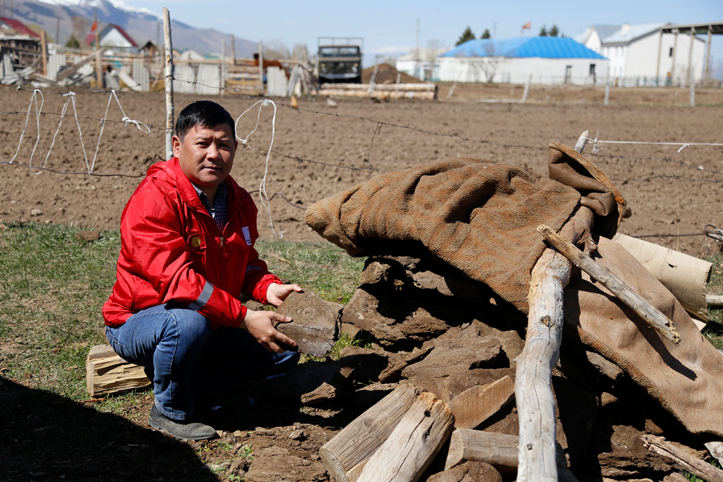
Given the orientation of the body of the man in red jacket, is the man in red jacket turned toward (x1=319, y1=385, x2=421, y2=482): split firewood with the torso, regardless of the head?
yes

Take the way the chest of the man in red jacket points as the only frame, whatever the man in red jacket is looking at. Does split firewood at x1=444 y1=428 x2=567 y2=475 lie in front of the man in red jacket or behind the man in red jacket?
in front

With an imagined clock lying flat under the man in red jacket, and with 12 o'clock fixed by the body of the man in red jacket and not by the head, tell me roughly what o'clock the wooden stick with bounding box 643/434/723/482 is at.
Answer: The wooden stick is roughly at 11 o'clock from the man in red jacket.

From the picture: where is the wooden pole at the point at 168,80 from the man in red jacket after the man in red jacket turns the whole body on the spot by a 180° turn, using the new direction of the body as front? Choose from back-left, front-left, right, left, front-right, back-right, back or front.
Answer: front-right

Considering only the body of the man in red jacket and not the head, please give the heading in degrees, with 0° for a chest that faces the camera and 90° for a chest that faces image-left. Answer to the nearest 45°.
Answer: approximately 315°

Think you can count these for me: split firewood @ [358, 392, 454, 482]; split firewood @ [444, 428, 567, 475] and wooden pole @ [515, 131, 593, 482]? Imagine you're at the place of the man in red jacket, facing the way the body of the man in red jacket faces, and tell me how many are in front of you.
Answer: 3

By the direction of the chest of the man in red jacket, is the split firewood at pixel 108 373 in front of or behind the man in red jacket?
behind
